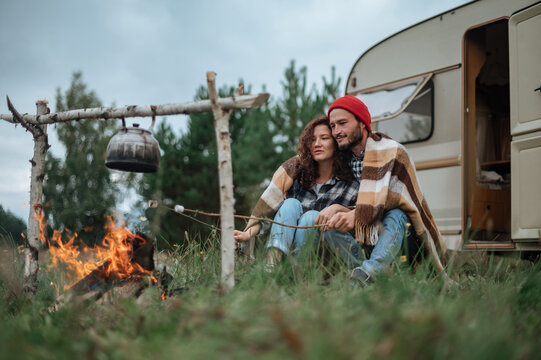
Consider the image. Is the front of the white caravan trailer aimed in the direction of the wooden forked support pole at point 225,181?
no

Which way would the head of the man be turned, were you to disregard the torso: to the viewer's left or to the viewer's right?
to the viewer's left

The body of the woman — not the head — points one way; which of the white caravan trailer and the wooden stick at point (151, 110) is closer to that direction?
the wooden stick

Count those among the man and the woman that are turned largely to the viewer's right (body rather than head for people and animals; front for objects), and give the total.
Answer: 0

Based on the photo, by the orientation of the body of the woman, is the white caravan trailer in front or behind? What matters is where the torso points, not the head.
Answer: behind

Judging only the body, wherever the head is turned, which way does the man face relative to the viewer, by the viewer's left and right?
facing the viewer and to the left of the viewer

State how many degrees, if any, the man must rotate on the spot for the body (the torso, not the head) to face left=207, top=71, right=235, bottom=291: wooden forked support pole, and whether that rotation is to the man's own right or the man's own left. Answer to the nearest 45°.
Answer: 0° — they already face it

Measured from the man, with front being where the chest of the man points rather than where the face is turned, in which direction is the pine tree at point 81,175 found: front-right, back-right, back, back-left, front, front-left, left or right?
right

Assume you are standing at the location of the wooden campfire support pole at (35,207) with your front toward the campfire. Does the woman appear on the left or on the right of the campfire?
left

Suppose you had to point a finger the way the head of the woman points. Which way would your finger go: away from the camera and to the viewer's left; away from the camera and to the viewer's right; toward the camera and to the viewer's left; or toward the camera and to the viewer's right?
toward the camera and to the viewer's left

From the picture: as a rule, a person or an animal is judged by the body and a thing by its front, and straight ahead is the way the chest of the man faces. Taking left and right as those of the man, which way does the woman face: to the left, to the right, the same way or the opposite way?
the same way
